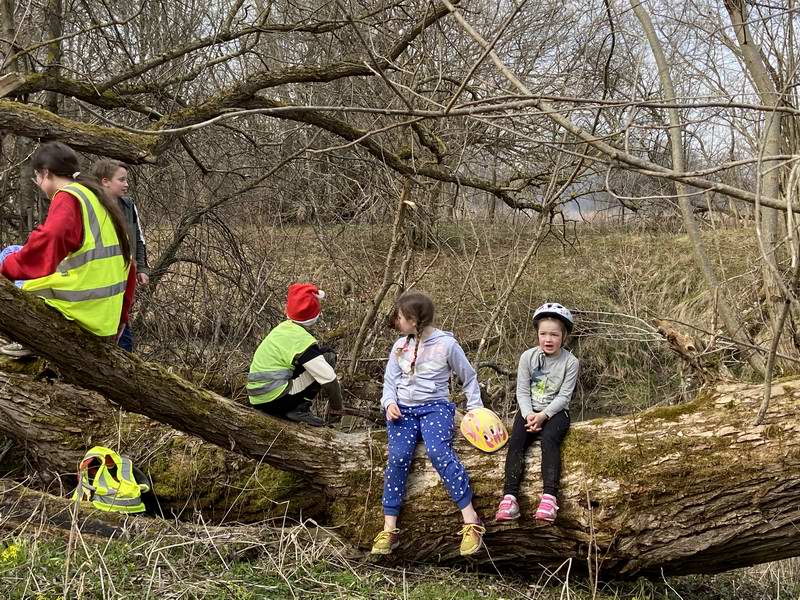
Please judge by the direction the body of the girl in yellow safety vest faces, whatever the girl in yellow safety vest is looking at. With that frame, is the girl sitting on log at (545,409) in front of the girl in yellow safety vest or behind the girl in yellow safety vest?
behind

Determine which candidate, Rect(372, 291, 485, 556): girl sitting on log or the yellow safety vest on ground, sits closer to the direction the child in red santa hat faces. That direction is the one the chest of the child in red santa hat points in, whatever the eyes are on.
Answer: the girl sitting on log

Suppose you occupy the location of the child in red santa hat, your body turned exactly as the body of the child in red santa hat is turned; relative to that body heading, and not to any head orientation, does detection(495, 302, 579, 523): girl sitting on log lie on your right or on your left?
on your right

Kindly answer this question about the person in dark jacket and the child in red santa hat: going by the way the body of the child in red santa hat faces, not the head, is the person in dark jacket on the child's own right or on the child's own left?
on the child's own left

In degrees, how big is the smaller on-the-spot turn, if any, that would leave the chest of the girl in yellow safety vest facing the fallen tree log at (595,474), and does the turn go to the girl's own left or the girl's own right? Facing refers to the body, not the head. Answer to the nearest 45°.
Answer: approximately 135° to the girl's own right

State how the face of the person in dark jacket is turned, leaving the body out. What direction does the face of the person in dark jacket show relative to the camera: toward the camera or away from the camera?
toward the camera

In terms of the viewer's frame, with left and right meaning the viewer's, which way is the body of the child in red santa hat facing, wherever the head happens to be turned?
facing away from the viewer and to the right of the viewer

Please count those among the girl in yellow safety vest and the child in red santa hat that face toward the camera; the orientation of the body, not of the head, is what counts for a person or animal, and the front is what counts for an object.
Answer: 0

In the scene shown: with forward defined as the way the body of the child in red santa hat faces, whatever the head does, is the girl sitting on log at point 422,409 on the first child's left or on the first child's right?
on the first child's right

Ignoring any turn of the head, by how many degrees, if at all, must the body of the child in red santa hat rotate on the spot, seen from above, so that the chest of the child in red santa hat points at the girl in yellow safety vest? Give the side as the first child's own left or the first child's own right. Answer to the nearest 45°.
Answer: approximately 180°

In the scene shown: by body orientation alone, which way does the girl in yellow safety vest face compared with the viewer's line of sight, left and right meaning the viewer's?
facing away from the viewer and to the left of the viewer
